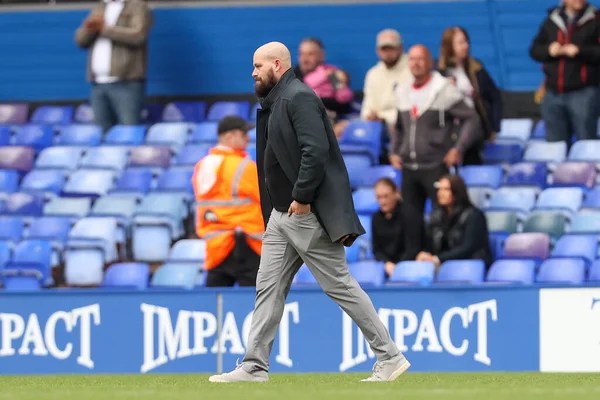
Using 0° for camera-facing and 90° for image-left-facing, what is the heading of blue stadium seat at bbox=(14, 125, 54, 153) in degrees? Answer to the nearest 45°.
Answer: approximately 0°

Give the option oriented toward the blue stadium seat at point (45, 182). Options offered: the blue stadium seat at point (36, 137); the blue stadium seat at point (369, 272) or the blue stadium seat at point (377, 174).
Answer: the blue stadium seat at point (36, 137)

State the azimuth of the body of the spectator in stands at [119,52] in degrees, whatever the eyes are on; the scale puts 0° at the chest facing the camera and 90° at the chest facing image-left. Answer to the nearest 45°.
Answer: approximately 45°

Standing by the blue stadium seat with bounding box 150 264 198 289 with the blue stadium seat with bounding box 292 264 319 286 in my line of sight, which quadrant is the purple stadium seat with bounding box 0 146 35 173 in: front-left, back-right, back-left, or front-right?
back-left

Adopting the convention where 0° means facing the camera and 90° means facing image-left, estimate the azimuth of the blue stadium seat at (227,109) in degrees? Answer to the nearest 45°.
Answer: approximately 0°

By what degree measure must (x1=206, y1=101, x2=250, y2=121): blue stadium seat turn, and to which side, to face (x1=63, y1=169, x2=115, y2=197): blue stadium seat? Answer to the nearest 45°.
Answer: approximately 45° to its right

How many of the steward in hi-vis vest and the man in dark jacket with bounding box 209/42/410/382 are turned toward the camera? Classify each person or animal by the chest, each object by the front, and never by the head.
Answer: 0

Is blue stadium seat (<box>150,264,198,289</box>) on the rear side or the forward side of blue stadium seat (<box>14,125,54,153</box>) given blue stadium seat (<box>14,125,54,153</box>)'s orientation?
on the forward side
